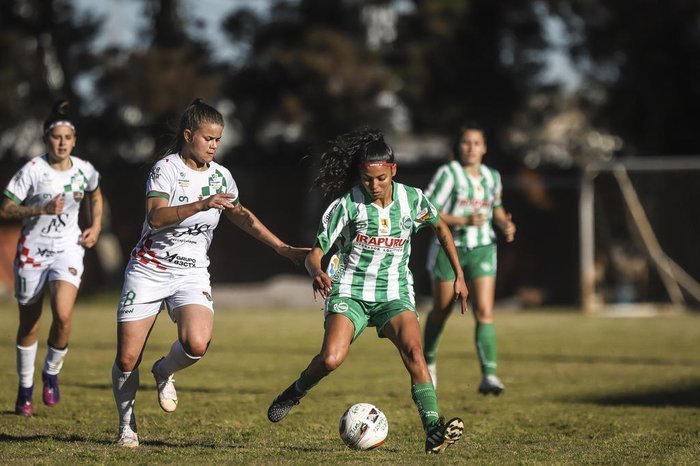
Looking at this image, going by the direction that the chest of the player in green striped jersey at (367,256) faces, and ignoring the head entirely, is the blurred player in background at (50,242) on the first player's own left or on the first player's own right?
on the first player's own right

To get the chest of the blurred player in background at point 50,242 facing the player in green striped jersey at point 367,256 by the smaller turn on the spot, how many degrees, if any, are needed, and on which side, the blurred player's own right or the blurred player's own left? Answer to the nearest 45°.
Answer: approximately 45° to the blurred player's own left

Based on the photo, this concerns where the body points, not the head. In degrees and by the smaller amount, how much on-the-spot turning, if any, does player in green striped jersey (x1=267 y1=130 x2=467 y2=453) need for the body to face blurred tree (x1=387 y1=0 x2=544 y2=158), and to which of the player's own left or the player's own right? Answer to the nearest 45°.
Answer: approximately 180°

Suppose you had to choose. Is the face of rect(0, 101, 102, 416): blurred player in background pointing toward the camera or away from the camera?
toward the camera

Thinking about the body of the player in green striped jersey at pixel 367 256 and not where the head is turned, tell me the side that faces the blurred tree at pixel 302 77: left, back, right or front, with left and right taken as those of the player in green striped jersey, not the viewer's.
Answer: back

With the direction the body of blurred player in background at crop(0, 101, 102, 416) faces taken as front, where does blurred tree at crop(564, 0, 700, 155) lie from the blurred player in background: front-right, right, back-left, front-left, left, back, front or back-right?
back-left

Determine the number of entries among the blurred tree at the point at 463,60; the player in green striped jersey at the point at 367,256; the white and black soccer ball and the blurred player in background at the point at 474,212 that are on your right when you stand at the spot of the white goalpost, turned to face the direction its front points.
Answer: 1

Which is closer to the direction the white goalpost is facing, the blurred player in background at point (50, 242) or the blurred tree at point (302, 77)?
the blurred player in background

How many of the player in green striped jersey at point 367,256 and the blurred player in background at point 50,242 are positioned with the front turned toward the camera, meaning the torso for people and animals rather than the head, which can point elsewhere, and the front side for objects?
2

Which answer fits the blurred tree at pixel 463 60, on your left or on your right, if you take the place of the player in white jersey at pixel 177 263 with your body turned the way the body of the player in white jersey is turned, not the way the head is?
on your left

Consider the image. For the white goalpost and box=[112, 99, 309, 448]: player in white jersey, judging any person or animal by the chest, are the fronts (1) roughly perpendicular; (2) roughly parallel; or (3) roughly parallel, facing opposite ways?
roughly perpendicular

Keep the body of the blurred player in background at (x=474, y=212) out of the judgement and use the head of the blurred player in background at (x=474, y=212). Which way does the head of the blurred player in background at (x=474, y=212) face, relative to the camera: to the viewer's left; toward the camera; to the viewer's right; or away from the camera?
toward the camera

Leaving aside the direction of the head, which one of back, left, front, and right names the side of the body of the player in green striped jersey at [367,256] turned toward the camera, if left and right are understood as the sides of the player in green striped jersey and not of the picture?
front

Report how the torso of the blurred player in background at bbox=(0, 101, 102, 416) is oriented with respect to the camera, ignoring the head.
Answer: toward the camera

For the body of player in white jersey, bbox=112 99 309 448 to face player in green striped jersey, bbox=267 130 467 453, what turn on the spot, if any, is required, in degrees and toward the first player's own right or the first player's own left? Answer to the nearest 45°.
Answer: approximately 45° to the first player's own left
